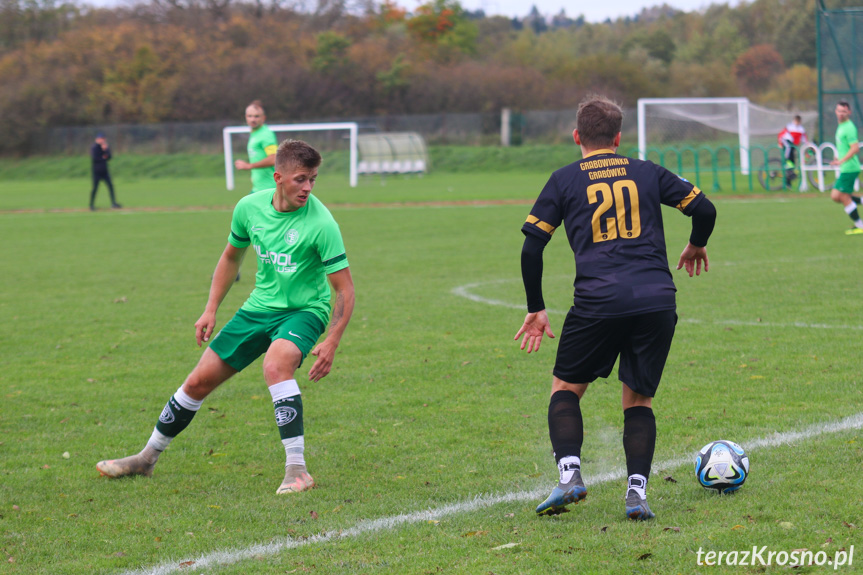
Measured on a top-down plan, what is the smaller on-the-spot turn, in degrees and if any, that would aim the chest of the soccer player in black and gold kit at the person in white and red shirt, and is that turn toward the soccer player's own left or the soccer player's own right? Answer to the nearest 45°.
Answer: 0° — they already face them

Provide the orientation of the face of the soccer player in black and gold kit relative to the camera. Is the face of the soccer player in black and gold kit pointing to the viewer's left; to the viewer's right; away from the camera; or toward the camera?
away from the camera

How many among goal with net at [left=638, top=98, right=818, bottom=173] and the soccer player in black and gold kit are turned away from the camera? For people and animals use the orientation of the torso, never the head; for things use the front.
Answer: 1

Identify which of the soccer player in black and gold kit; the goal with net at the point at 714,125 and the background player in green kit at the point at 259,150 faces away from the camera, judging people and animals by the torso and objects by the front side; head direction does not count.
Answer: the soccer player in black and gold kit

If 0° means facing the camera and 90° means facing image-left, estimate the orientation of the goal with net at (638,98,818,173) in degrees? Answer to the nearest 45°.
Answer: approximately 45°

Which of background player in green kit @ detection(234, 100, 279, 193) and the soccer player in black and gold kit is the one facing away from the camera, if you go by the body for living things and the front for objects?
the soccer player in black and gold kit

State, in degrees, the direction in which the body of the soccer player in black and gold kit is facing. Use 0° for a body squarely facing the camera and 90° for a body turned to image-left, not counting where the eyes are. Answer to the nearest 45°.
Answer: approximately 180°

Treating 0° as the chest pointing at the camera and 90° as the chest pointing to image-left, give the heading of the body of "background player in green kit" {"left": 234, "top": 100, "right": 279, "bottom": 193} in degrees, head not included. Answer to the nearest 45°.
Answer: approximately 45°
